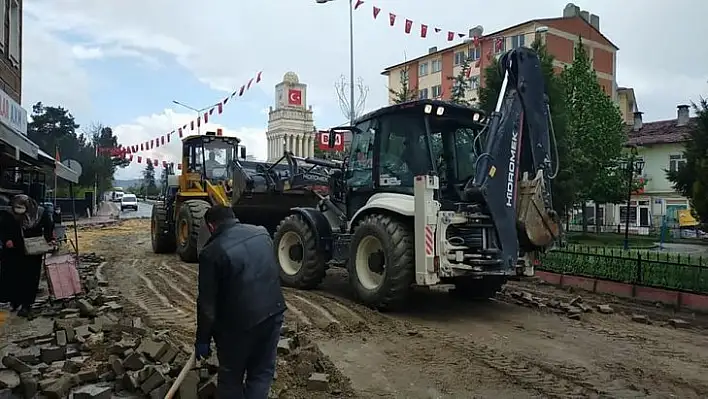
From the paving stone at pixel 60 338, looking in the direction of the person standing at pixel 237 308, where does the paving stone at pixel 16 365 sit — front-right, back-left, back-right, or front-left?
front-right

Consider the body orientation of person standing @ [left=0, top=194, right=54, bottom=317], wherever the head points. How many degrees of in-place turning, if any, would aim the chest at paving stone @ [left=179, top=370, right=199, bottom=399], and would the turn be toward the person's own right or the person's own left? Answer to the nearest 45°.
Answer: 0° — they already face it

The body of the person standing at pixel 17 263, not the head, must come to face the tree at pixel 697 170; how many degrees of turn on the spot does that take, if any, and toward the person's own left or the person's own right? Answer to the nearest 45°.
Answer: approximately 90° to the person's own left

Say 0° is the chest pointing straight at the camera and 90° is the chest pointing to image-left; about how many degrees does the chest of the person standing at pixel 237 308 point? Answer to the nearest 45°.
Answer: approximately 135°

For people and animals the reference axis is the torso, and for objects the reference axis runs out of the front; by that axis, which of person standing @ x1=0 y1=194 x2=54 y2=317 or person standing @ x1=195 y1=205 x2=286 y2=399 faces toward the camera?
person standing @ x1=0 y1=194 x2=54 y2=317

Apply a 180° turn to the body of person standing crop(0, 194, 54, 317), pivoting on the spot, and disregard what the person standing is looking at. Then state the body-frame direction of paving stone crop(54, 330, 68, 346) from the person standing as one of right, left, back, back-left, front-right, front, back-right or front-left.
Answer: back

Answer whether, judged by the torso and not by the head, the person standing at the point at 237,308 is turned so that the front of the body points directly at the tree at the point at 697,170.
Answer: no

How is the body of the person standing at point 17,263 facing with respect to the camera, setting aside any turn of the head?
toward the camera

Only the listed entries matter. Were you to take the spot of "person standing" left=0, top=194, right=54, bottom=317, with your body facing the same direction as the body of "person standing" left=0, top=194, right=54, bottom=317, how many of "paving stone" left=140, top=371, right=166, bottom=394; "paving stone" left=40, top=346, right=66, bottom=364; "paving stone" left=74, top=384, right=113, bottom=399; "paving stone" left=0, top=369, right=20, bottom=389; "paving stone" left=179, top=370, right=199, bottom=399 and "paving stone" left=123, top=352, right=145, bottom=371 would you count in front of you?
6

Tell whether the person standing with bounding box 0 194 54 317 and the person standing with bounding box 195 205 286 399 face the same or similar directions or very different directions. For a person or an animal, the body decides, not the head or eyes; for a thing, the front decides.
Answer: very different directions

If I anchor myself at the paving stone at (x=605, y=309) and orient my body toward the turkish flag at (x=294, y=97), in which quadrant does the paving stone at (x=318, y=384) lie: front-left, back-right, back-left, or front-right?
back-left

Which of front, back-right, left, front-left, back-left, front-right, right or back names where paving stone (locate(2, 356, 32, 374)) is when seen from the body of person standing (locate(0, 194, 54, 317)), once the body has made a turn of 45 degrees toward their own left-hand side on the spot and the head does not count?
front-right

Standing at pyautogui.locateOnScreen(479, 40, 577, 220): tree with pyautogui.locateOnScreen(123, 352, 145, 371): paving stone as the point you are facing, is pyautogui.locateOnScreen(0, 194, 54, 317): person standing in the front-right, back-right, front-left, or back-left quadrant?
front-right

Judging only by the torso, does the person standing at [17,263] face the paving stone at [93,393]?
yes

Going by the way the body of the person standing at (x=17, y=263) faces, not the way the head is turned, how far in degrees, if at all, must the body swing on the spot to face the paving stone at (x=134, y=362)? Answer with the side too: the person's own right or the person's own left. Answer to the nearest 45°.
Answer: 0° — they already face it

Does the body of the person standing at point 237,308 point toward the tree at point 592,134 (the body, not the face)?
no

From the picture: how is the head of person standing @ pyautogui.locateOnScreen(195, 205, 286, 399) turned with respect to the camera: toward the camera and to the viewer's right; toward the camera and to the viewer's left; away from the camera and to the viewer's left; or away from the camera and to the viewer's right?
away from the camera and to the viewer's left

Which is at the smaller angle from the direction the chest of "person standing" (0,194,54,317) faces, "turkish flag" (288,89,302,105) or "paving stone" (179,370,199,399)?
the paving stone

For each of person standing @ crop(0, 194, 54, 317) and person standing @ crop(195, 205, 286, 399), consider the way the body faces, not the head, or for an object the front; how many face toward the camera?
1
